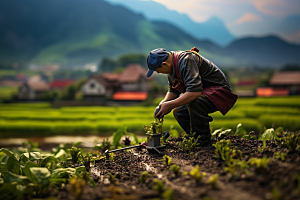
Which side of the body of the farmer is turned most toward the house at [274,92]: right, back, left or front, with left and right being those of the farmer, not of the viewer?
right

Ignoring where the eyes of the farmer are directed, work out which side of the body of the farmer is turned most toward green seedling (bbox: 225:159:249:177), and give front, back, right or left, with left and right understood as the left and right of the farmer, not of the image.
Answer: left

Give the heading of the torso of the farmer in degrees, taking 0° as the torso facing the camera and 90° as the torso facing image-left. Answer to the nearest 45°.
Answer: approximately 90°

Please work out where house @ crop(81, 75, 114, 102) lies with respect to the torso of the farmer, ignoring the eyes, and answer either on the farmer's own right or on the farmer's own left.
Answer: on the farmer's own right

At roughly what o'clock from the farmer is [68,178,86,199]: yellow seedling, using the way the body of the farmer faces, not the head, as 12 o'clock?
The yellow seedling is roughly at 10 o'clock from the farmer.

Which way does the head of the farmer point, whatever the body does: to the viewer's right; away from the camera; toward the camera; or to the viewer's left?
to the viewer's left

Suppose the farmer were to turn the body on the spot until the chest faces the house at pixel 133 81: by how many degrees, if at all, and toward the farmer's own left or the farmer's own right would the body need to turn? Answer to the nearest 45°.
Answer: approximately 90° to the farmer's own right

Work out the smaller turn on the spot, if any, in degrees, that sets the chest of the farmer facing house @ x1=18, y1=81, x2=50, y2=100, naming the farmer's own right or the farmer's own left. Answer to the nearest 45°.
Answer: approximately 45° to the farmer's own right
